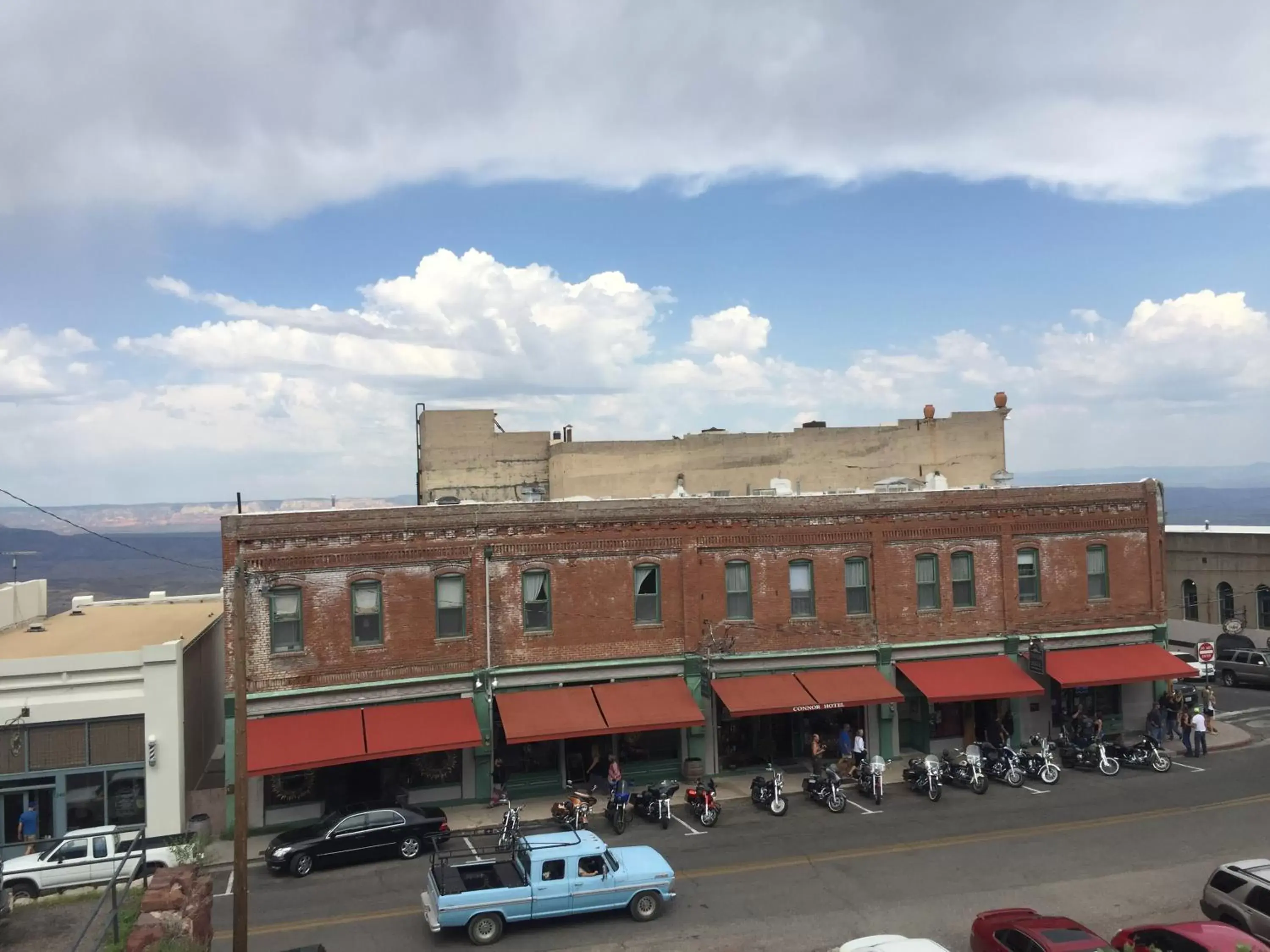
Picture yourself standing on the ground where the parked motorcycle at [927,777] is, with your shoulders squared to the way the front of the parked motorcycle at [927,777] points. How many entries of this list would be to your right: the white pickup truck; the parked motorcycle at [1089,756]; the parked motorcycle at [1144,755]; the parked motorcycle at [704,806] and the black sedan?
3

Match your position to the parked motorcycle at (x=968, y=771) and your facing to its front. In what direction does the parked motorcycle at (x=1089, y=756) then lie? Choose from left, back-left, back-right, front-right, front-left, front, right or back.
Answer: left

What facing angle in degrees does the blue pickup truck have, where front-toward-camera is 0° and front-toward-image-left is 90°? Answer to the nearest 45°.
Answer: approximately 270°

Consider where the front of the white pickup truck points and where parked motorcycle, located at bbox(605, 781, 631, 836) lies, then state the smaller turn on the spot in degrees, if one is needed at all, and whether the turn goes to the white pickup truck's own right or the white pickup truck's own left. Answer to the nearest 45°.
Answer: approximately 180°

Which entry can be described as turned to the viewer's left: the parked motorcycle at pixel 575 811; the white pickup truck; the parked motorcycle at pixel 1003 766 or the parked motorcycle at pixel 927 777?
the white pickup truck

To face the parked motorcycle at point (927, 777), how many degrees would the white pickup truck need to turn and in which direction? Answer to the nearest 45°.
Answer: approximately 180°

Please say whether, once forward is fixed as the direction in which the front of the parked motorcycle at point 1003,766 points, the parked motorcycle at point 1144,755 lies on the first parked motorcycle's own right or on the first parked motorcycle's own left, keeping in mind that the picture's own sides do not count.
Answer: on the first parked motorcycle's own left

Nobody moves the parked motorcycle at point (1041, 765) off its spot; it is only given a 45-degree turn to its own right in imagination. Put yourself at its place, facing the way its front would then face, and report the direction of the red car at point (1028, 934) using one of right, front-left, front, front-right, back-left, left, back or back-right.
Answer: front

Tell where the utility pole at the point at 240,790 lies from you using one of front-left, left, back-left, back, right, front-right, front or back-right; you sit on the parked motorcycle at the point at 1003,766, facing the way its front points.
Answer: right

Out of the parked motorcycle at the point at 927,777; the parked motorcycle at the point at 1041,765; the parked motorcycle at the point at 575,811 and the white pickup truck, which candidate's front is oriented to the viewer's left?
the white pickup truck

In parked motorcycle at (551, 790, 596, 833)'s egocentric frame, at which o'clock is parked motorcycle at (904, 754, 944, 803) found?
parked motorcycle at (904, 754, 944, 803) is roughly at 10 o'clock from parked motorcycle at (551, 790, 596, 833).

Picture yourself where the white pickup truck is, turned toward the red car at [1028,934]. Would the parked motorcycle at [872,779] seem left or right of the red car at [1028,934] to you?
left

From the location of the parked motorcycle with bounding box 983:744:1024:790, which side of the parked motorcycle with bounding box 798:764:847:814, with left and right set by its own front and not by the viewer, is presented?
left

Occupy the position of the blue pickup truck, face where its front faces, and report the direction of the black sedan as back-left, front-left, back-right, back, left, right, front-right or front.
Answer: back-left

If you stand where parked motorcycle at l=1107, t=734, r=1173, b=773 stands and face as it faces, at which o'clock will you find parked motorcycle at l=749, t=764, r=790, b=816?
parked motorcycle at l=749, t=764, r=790, b=816 is roughly at 3 o'clock from parked motorcycle at l=1107, t=734, r=1173, b=773.
